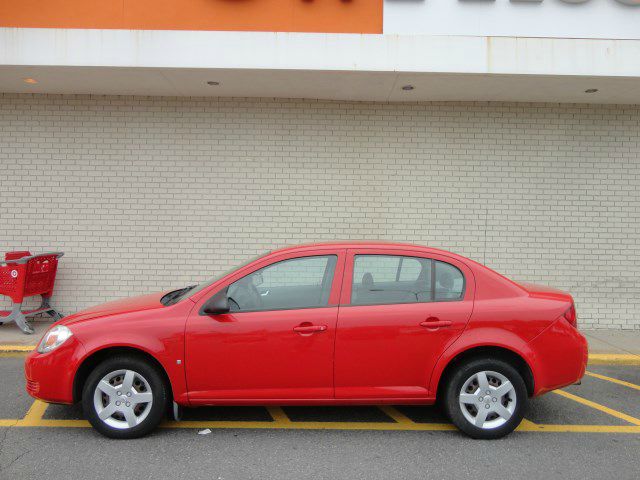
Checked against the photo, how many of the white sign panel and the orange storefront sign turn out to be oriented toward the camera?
2

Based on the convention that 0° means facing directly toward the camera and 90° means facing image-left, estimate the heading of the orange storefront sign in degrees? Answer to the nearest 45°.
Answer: approximately 0°

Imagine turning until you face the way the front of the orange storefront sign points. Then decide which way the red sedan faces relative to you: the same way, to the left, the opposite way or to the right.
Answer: to the right

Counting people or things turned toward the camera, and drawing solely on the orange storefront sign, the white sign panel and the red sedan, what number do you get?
2

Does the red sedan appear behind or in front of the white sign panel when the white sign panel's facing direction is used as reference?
in front

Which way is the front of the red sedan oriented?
to the viewer's left
